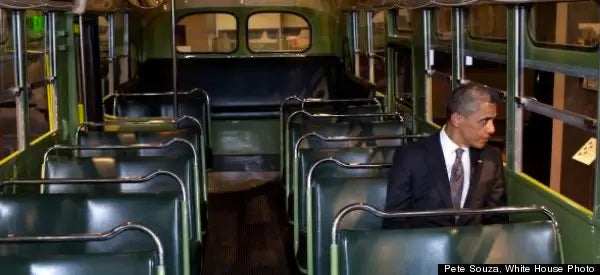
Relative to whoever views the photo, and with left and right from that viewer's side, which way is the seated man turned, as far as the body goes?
facing the viewer and to the right of the viewer

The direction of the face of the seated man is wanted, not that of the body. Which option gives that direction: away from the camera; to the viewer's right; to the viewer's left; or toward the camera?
to the viewer's right

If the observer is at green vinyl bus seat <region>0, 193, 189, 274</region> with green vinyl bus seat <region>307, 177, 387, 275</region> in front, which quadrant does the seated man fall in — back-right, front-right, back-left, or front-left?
front-right

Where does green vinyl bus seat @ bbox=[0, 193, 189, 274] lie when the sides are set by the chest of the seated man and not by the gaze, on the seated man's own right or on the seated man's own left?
on the seated man's own right

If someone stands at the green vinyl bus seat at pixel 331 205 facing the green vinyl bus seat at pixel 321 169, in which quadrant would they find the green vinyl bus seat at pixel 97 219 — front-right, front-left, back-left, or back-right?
back-left
